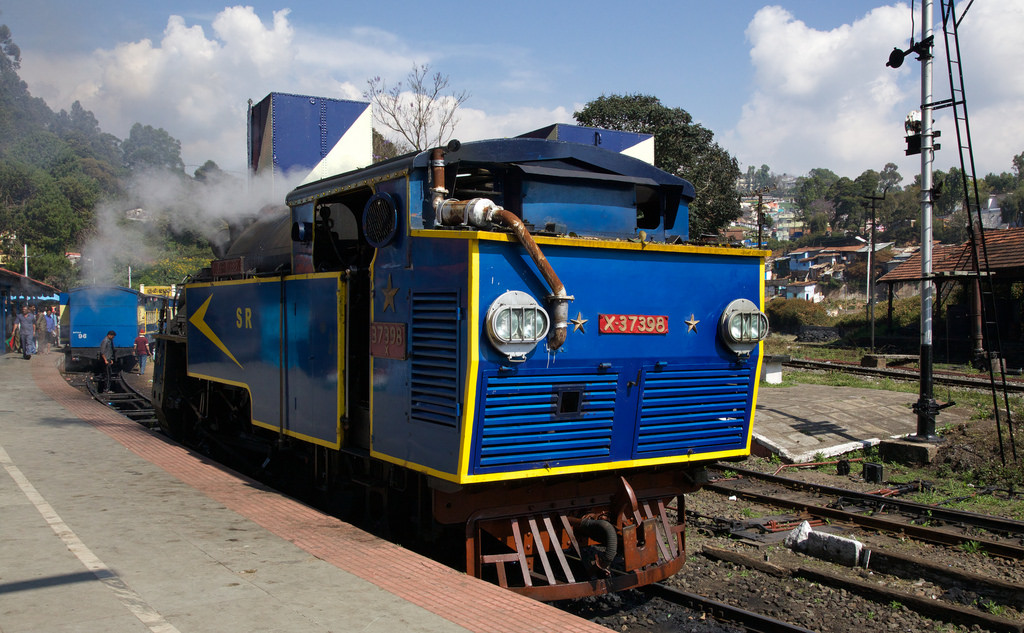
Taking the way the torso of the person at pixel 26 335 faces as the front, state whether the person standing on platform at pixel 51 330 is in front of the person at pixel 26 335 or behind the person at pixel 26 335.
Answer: behind

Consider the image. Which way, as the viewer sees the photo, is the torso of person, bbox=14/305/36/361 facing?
toward the camera

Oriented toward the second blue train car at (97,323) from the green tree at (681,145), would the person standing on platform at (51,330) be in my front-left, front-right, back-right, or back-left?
front-right

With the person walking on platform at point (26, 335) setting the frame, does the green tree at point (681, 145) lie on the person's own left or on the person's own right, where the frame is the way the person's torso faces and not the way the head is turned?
on the person's own left

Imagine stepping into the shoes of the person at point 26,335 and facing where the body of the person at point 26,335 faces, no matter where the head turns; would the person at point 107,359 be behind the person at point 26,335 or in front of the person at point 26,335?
in front

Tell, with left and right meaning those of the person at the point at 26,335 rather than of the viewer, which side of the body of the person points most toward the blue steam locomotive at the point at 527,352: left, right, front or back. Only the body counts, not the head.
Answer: front

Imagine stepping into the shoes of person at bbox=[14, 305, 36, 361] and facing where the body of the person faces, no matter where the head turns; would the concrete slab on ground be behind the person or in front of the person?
in front

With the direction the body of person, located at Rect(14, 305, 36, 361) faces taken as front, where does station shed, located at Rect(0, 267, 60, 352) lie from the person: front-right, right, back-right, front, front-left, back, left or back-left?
back

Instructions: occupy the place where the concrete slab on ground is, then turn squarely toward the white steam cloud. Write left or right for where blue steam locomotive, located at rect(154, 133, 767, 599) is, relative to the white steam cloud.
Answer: left
